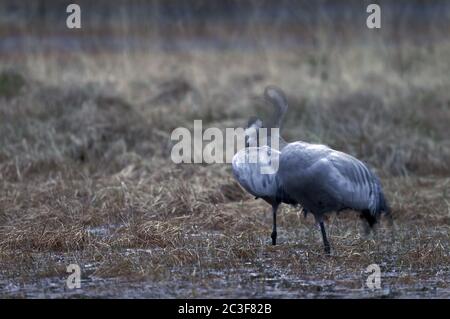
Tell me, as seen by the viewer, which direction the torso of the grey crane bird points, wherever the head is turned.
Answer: to the viewer's left
